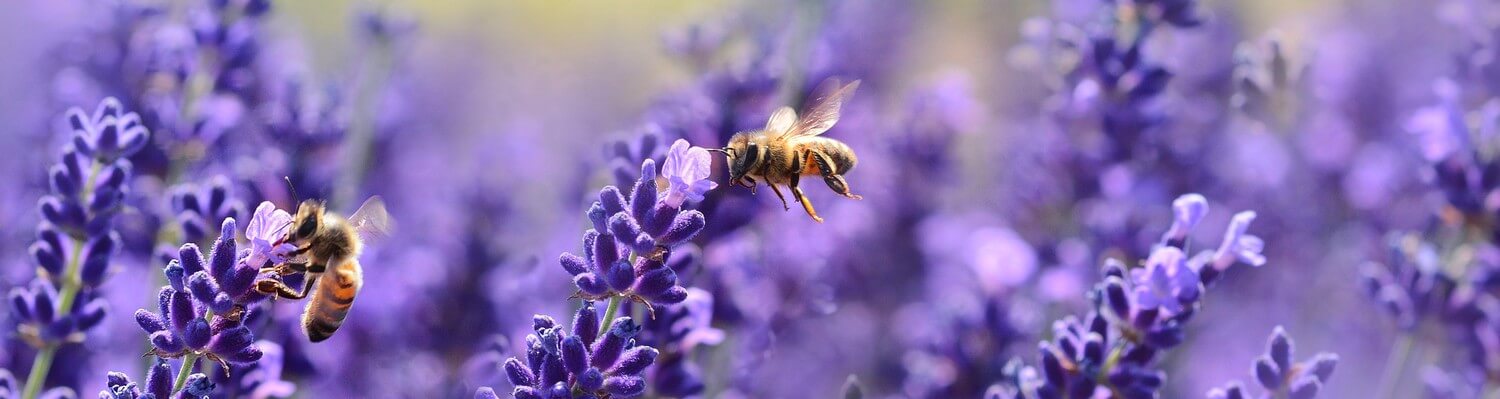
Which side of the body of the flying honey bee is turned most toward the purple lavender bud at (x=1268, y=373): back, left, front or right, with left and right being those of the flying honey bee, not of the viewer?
back

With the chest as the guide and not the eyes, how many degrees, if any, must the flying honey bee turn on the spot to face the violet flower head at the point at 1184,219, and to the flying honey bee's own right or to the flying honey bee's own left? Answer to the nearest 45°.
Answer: approximately 135° to the flying honey bee's own left

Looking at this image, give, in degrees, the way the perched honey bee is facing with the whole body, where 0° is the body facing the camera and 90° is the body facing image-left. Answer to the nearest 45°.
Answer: approximately 90°

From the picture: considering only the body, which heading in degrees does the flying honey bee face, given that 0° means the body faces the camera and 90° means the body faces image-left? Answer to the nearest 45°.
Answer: approximately 90°

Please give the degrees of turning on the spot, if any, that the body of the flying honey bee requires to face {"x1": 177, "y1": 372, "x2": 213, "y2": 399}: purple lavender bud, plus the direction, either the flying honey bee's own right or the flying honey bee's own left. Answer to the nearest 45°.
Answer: approximately 45° to the flying honey bee's own left

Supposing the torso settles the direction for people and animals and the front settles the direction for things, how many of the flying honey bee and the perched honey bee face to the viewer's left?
2
